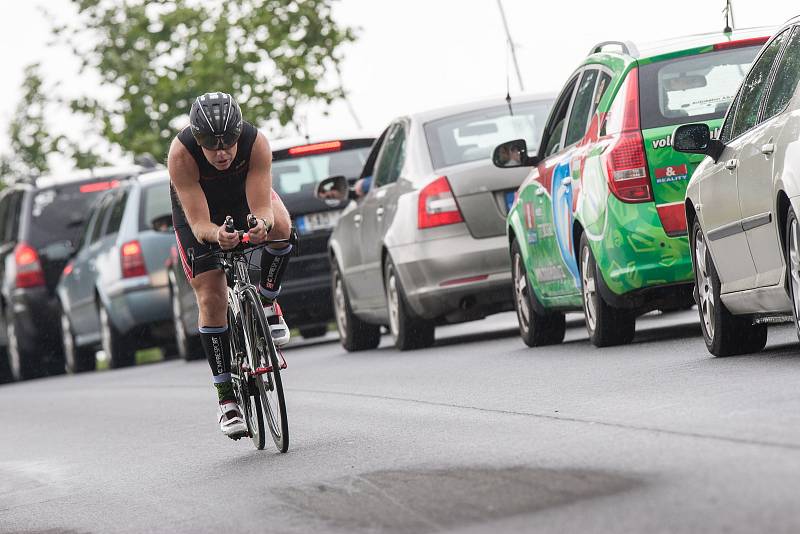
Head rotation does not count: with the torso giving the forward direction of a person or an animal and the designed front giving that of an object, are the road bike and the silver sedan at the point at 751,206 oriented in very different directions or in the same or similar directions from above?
very different directions

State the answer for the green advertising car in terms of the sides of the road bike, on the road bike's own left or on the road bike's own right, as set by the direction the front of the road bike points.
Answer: on the road bike's own left

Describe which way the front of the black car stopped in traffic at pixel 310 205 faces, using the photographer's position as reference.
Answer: facing away from the viewer and to the left of the viewer

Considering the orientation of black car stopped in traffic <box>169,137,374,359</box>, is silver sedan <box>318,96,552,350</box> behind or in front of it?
behind

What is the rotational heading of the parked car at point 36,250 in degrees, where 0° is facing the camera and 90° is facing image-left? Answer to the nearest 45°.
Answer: approximately 135°

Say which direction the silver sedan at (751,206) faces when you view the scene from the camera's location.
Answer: facing away from the viewer and to the left of the viewer

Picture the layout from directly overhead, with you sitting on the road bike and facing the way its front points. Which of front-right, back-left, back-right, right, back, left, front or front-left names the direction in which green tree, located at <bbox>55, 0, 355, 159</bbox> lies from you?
back

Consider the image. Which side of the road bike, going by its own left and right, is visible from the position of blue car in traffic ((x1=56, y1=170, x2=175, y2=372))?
back
